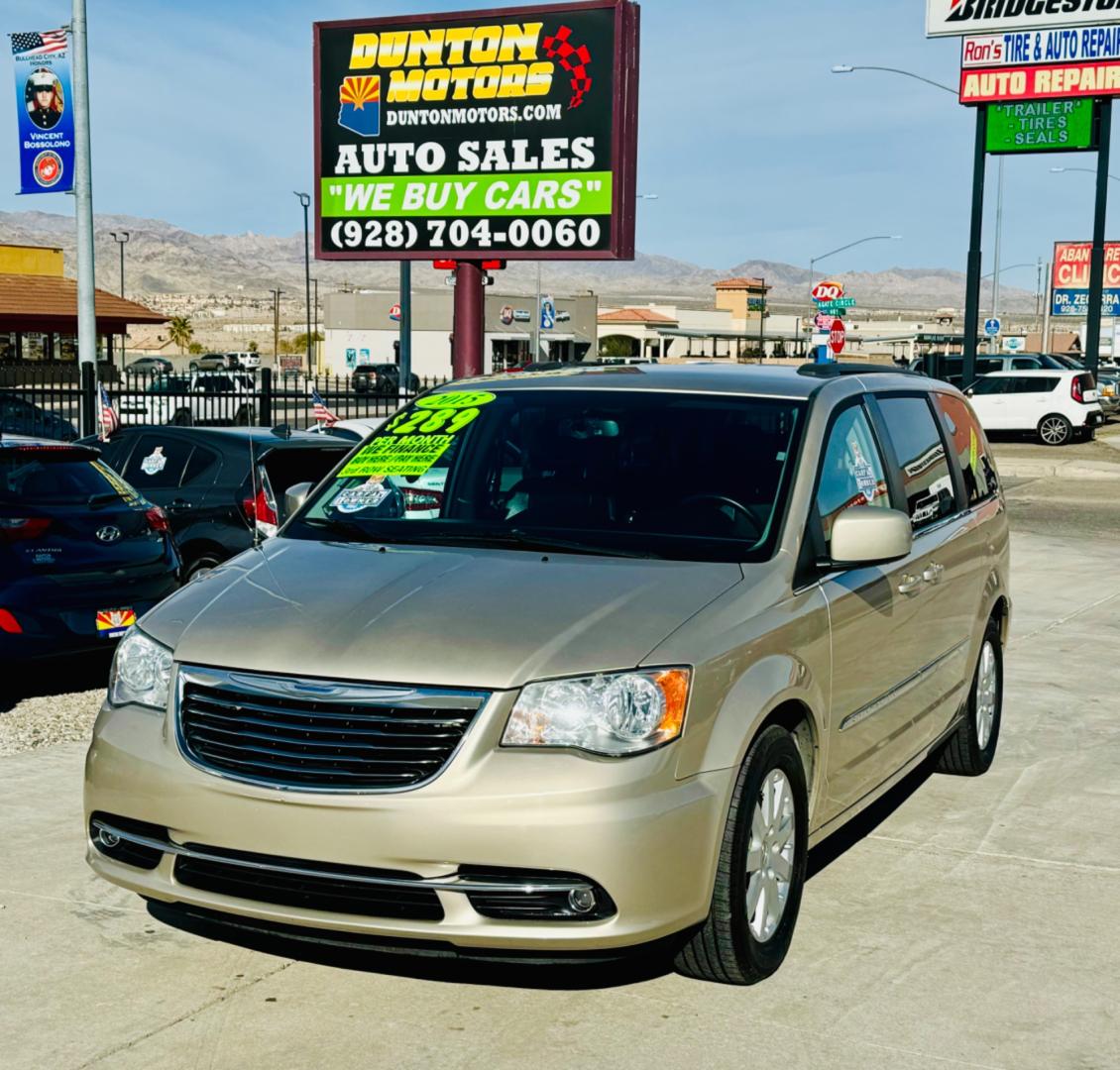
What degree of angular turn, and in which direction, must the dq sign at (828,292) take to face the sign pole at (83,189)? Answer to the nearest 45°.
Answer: approximately 45° to its right

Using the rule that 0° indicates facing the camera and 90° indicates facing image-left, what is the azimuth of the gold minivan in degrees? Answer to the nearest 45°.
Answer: approximately 45°

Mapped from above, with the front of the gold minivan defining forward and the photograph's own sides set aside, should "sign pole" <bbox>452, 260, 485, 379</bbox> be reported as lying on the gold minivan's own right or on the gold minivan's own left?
on the gold minivan's own right

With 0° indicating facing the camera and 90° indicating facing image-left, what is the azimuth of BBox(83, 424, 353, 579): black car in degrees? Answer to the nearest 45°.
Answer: approximately 135°

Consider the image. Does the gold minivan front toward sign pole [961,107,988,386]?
no

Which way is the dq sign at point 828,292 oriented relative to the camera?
toward the camera

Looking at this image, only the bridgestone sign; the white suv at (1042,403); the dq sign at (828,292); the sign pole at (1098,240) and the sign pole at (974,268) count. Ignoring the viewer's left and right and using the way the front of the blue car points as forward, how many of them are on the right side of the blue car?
5

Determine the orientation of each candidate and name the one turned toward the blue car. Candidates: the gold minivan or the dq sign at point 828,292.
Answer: the dq sign

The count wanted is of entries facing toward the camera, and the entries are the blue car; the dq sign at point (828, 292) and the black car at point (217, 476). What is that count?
1

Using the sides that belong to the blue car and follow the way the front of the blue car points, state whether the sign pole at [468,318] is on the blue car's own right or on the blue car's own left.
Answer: on the blue car's own right

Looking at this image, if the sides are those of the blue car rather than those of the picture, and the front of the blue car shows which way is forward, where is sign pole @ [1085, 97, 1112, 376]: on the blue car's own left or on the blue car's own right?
on the blue car's own right

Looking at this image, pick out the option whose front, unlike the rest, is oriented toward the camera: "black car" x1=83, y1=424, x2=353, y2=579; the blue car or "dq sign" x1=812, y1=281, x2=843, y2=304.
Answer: the dq sign

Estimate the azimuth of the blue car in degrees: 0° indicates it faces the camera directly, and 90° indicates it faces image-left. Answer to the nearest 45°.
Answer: approximately 135°

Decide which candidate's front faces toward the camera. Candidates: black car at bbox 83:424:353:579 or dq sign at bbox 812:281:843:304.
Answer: the dq sign

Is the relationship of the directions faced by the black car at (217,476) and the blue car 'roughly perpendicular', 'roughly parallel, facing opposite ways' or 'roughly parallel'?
roughly parallel
